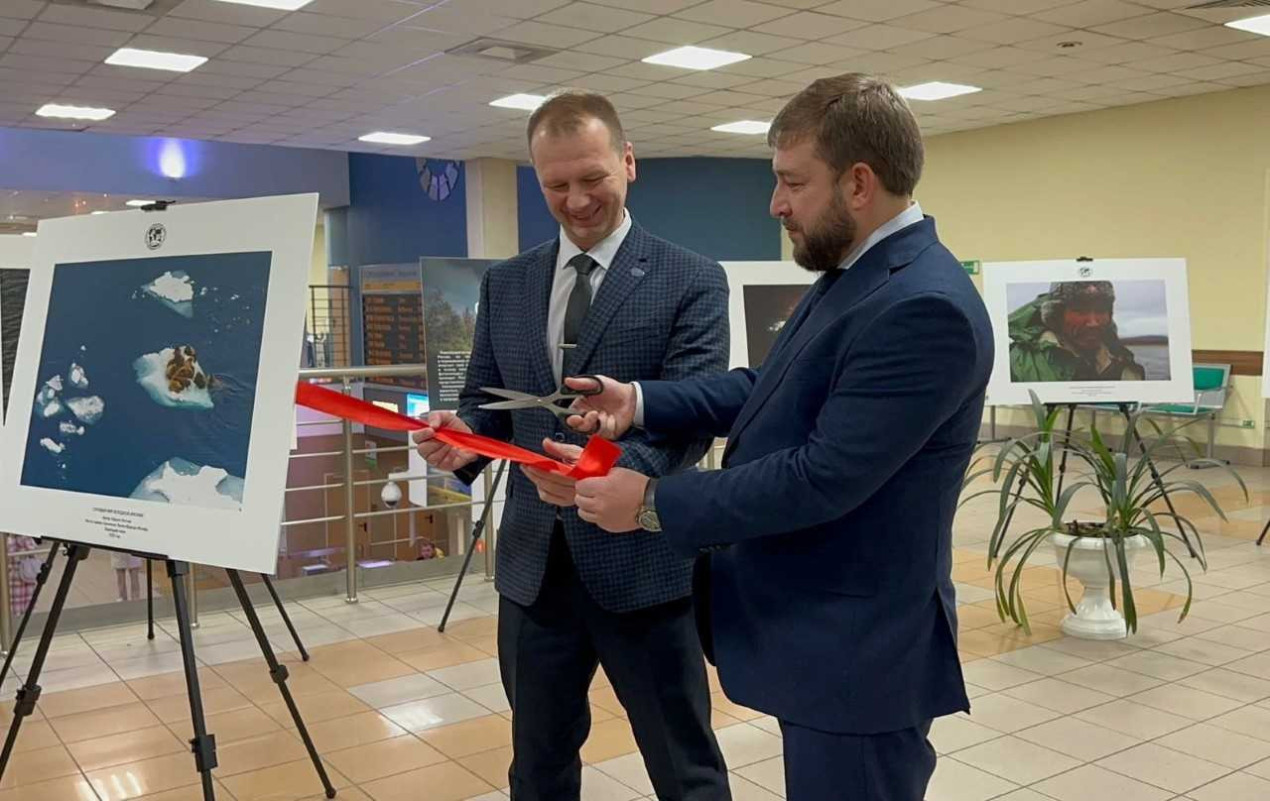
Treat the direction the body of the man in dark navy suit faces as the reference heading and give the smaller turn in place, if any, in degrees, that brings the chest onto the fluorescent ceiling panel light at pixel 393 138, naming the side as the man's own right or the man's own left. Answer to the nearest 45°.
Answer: approximately 90° to the man's own right

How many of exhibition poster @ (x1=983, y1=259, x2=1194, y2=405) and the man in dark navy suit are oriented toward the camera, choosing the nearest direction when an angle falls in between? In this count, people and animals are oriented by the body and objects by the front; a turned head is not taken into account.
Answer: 1

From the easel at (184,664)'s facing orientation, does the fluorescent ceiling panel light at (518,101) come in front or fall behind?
behind

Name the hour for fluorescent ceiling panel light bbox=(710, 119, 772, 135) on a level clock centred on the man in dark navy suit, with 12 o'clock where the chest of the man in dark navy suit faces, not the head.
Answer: The fluorescent ceiling panel light is roughly at 3 o'clock from the man in dark navy suit.

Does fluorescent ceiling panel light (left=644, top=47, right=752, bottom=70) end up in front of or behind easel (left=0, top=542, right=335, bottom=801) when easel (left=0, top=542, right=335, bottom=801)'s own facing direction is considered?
behind

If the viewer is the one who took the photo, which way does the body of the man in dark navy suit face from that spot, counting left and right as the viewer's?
facing to the left of the viewer

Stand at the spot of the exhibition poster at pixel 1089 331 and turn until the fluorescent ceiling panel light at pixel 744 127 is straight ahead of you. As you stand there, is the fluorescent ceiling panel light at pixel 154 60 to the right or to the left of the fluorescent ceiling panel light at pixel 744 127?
left

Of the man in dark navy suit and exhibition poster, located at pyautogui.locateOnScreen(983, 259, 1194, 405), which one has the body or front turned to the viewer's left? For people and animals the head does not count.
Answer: the man in dark navy suit

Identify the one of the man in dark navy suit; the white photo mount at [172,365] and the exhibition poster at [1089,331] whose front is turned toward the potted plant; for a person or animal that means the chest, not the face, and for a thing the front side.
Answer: the exhibition poster
